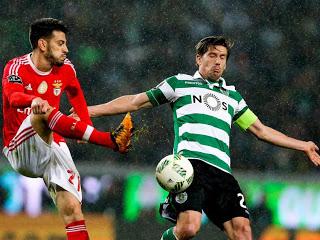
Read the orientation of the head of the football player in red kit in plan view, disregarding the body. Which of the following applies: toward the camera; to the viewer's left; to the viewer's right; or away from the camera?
to the viewer's right

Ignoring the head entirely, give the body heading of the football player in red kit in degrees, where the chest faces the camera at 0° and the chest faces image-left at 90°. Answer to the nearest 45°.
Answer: approximately 315°

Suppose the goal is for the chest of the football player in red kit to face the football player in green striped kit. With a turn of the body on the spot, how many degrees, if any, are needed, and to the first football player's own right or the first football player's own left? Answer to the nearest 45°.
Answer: approximately 45° to the first football player's own left
